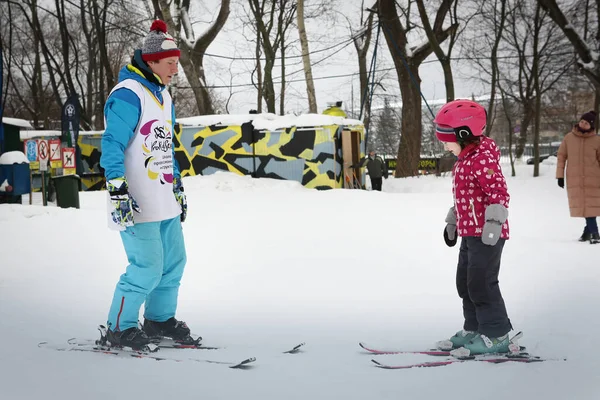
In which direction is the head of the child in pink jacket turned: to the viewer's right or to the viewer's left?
to the viewer's left

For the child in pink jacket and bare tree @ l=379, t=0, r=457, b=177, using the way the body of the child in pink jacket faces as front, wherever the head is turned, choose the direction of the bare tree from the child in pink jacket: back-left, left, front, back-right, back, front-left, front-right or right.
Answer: right

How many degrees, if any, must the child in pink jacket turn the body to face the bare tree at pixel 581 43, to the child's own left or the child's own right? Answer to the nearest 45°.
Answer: approximately 90° to the child's own right

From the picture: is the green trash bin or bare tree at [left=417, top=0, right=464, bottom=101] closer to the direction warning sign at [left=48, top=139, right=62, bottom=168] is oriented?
the green trash bin

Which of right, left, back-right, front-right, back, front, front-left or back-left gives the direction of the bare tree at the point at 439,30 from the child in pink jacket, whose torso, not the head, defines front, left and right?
right

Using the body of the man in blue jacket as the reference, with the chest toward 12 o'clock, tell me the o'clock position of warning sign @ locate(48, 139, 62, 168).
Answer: The warning sign is roughly at 7 o'clock from the man in blue jacket.

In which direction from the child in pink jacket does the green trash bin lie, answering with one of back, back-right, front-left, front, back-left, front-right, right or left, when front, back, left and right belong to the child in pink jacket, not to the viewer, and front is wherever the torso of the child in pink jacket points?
front-right

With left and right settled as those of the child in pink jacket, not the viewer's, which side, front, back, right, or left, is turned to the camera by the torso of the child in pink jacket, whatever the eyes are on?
left

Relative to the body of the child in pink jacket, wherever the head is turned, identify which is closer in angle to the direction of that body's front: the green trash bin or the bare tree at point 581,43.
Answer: the green trash bin

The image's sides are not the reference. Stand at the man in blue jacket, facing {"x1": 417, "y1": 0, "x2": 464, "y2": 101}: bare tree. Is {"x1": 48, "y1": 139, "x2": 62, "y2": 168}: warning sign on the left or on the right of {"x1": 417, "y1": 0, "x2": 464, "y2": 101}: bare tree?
left

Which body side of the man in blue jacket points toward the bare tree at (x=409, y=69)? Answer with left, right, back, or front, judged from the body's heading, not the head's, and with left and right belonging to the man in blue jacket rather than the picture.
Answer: left

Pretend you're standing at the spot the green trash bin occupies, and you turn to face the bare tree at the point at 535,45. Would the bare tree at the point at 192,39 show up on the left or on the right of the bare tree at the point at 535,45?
left

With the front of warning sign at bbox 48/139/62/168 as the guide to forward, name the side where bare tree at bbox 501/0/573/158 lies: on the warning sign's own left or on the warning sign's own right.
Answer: on the warning sign's own left

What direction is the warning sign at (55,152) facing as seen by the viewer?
toward the camera

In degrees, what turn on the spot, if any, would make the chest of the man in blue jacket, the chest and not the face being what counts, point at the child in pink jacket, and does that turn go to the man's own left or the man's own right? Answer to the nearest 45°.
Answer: approximately 45° to the man's own left

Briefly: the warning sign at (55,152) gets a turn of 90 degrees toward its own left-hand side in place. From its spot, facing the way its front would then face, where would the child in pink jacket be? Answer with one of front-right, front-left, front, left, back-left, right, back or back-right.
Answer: right
